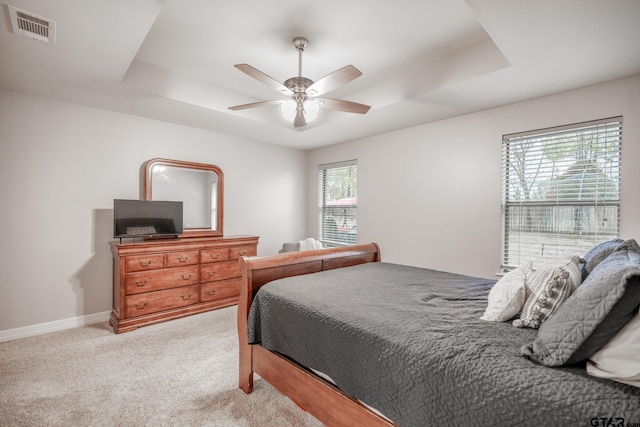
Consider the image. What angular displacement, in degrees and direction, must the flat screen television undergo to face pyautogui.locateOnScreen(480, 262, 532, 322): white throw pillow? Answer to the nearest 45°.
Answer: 0° — it already faces it

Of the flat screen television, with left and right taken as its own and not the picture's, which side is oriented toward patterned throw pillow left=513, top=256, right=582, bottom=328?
front

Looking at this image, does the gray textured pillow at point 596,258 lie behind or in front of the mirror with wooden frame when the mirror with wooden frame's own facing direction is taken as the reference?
in front

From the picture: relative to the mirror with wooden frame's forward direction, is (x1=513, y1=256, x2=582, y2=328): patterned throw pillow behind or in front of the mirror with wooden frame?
in front

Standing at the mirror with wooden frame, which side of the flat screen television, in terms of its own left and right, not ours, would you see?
left

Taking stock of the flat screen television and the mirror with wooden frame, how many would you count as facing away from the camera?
0

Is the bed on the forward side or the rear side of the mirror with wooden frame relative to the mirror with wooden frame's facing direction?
on the forward side

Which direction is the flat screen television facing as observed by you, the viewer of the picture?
facing the viewer and to the right of the viewer

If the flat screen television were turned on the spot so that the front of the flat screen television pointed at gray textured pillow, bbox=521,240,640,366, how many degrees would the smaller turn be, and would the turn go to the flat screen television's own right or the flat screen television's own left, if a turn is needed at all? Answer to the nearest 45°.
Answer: approximately 45° to the flat screen television's own right

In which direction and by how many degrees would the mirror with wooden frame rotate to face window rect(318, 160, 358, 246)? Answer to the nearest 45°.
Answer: approximately 45° to its left

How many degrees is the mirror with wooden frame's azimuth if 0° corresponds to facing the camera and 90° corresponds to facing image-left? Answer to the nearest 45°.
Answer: approximately 315°
